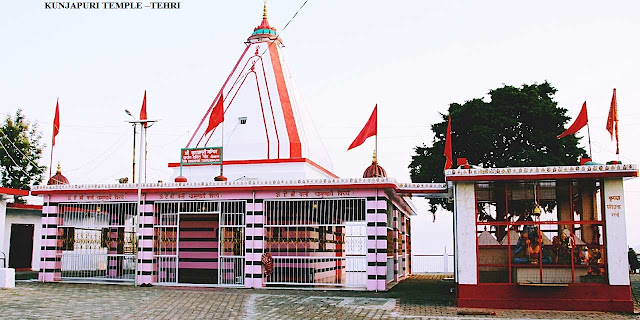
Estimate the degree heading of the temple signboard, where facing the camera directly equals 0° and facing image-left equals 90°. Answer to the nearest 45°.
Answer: approximately 0°

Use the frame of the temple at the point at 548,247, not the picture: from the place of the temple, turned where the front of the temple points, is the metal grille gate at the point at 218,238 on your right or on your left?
on your right

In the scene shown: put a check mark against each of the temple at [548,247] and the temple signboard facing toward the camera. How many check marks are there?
2

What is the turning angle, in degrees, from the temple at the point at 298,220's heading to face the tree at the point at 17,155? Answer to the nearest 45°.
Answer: approximately 135° to its right

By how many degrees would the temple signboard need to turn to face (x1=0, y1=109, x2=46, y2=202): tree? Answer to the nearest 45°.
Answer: approximately 135° to its right

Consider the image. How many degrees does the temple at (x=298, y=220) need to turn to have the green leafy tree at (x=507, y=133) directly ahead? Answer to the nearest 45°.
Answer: approximately 135° to its left

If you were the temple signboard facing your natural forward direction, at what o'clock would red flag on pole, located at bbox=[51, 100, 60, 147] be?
The red flag on pole is roughly at 3 o'clock from the temple signboard.

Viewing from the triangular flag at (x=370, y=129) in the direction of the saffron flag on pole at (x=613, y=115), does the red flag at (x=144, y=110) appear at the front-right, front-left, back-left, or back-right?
back-right
